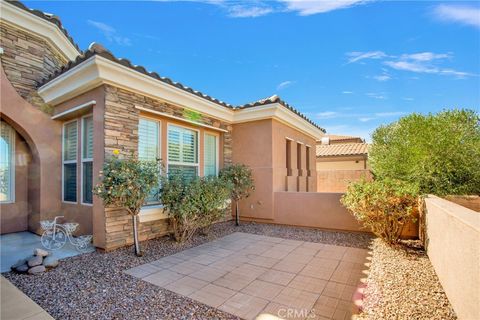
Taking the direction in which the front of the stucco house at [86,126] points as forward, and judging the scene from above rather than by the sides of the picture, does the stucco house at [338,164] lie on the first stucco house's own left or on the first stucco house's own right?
on the first stucco house's own left

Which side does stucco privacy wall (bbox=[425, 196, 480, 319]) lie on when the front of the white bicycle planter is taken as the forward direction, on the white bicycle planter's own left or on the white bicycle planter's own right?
on the white bicycle planter's own left

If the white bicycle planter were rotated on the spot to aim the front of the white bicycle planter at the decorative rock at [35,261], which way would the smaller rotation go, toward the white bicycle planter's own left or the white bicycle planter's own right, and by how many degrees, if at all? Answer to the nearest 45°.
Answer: approximately 90° to the white bicycle planter's own left

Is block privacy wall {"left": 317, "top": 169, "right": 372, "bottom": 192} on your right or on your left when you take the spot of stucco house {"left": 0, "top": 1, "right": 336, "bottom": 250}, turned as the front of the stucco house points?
on your left

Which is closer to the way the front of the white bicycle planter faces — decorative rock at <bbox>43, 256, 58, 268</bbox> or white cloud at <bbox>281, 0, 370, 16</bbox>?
the decorative rock

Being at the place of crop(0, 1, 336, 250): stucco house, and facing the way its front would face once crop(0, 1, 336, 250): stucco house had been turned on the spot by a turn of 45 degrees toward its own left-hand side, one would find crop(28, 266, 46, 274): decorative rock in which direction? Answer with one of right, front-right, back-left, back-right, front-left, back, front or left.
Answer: right

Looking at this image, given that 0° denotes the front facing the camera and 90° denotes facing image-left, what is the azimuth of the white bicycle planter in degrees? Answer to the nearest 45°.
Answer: approximately 90°

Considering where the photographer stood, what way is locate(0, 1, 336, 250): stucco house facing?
facing the viewer and to the right of the viewer

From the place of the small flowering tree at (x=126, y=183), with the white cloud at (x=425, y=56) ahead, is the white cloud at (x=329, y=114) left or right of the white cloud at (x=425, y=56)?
left

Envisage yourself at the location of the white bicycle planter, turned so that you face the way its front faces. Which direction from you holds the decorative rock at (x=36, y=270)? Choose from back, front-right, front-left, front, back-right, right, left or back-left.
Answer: left

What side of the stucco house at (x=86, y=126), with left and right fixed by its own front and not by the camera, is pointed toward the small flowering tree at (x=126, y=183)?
front
